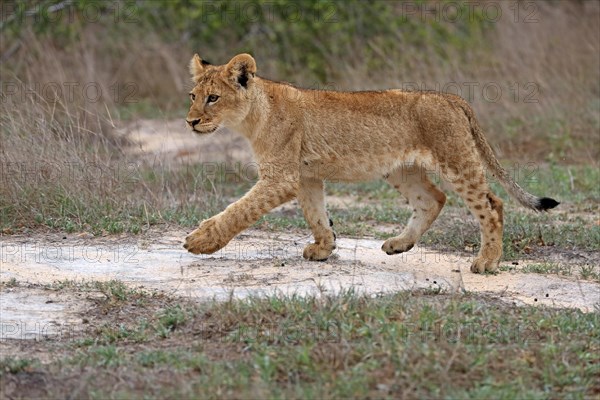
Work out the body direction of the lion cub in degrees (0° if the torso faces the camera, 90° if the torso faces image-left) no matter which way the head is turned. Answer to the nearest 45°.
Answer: approximately 90°
